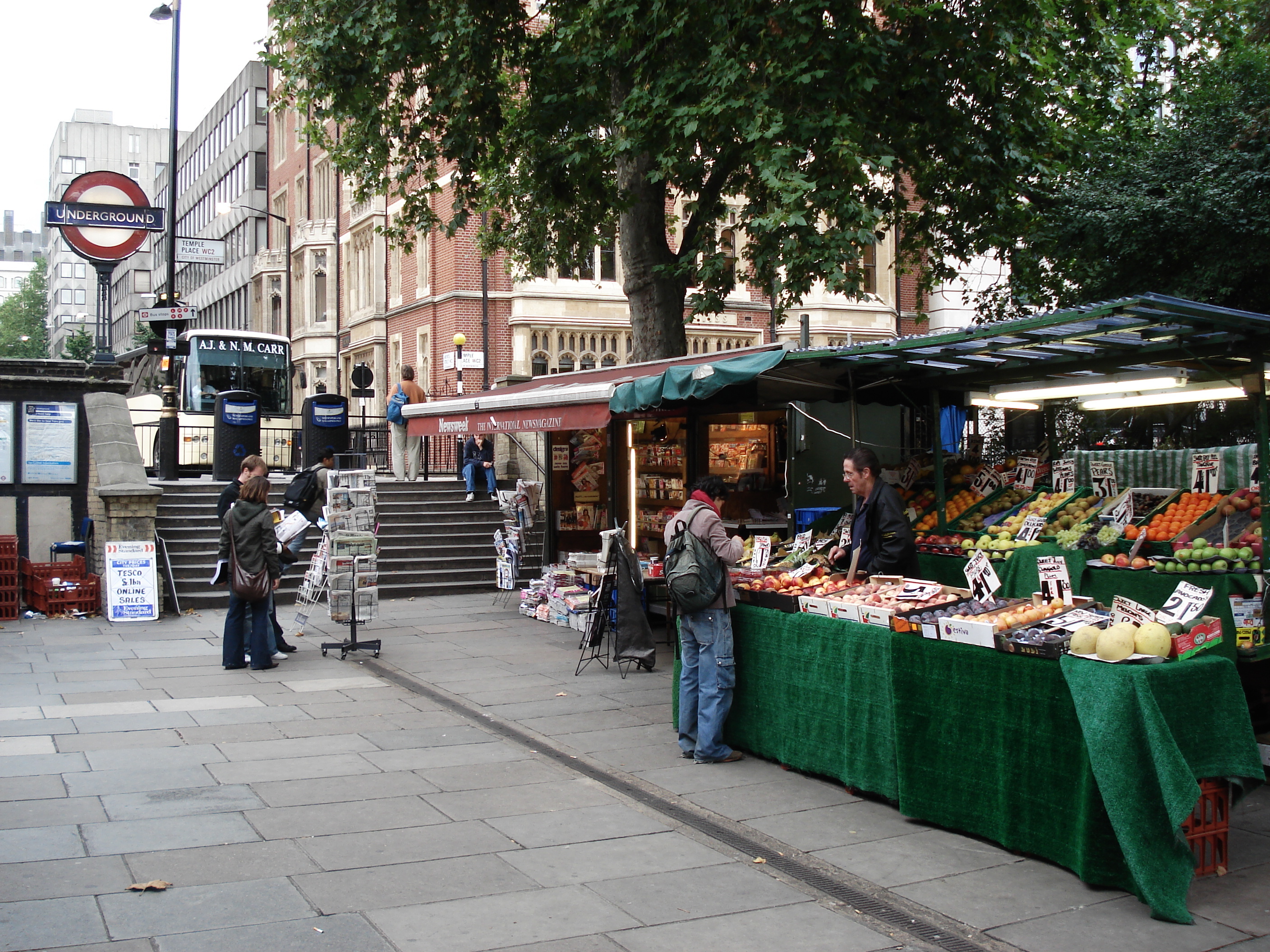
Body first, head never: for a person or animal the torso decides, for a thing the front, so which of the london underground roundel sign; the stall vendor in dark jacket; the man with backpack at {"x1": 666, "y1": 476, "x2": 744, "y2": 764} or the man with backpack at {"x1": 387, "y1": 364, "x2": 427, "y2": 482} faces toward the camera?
the london underground roundel sign

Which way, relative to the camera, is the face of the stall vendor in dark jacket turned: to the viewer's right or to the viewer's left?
to the viewer's left

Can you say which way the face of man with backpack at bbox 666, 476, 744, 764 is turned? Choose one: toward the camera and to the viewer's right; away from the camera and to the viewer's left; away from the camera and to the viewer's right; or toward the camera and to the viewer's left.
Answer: away from the camera and to the viewer's right

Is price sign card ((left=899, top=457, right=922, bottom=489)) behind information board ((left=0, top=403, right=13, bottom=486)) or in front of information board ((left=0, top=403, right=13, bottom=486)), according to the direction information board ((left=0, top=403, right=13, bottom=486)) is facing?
in front

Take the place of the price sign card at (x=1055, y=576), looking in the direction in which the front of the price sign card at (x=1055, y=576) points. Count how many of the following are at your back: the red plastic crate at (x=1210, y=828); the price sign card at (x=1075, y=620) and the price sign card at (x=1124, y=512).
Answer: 1

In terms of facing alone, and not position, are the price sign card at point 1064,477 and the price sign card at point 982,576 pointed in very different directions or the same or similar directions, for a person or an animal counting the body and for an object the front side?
same or similar directions

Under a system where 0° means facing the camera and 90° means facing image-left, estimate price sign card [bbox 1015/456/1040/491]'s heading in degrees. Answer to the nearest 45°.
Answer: approximately 0°

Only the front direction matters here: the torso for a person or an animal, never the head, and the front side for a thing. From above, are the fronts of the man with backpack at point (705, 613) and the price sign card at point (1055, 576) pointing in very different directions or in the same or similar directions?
very different directions

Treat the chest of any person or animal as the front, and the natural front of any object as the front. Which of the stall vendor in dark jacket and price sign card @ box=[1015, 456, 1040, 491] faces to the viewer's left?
the stall vendor in dark jacket

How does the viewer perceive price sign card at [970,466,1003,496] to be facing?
facing the viewer

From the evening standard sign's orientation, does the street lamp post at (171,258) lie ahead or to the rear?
to the rear

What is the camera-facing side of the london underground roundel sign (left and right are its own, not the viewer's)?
front

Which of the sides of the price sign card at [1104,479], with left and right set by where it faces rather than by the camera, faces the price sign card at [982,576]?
front

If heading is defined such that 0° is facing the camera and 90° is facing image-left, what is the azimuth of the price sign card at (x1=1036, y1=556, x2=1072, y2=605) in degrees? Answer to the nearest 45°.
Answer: approximately 0°

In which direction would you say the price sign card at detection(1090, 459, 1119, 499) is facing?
toward the camera

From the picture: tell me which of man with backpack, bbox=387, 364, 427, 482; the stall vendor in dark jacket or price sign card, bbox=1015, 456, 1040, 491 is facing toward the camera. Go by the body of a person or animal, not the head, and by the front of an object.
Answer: the price sign card
